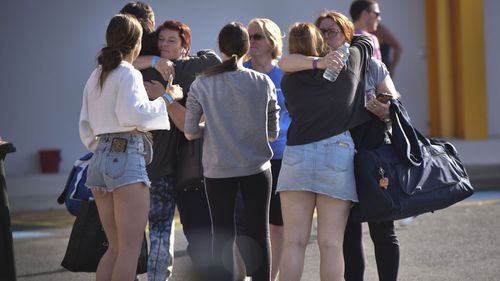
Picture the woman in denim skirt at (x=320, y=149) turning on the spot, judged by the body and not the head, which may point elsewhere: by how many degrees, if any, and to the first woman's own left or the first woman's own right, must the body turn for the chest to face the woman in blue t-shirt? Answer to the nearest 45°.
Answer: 0° — they already face them

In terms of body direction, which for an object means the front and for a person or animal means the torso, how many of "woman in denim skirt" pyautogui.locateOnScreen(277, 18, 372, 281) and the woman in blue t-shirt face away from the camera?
1

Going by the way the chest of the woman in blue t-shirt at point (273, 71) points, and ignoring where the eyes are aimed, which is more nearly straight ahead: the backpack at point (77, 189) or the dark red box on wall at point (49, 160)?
the backpack

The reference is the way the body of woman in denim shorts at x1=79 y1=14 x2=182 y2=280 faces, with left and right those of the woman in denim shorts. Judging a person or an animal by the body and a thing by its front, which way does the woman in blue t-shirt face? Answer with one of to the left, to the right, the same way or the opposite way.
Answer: the opposite way

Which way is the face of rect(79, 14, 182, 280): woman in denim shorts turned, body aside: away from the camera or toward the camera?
away from the camera

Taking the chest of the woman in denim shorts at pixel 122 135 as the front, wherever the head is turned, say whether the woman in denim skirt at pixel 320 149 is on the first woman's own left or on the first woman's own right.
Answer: on the first woman's own right

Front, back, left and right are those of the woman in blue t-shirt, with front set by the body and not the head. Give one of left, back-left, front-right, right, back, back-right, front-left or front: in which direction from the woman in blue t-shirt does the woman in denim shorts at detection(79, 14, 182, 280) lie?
front

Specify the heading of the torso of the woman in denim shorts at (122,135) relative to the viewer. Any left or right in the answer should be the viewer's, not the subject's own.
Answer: facing away from the viewer and to the right of the viewer

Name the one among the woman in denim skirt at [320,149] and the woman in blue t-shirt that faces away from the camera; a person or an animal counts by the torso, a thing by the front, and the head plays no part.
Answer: the woman in denim skirt

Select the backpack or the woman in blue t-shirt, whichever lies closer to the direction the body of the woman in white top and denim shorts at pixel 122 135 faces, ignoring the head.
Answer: the woman in blue t-shirt

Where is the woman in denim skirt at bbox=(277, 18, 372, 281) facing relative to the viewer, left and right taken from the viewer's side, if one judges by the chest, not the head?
facing away from the viewer

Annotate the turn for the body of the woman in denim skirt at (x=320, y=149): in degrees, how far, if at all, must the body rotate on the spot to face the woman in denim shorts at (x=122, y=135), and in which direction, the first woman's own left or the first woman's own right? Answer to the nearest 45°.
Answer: approximately 90° to the first woman's own left

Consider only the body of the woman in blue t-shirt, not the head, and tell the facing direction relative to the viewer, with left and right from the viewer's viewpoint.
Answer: facing the viewer and to the left of the viewer

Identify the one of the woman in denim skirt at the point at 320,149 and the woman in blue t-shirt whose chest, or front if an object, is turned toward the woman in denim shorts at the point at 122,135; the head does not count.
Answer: the woman in blue t-shirt
